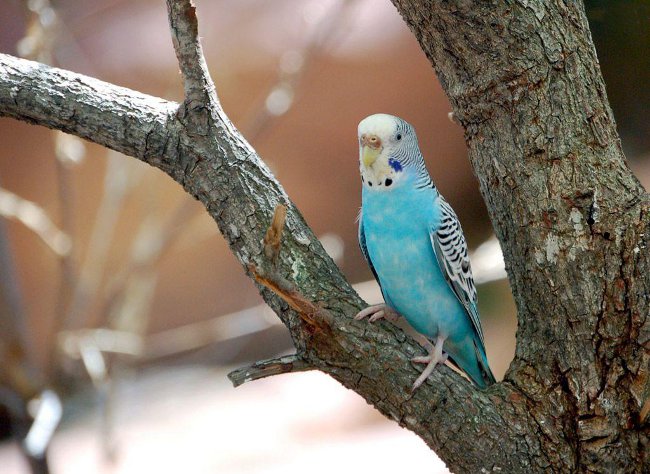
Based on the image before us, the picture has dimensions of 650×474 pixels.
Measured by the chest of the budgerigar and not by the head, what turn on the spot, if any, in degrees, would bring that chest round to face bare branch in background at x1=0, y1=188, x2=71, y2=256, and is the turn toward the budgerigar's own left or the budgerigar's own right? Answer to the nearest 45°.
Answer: approximately 90° to the budgerigar's own right

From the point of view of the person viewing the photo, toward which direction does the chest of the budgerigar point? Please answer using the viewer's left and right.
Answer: facing the viewer and to the left of the viewer

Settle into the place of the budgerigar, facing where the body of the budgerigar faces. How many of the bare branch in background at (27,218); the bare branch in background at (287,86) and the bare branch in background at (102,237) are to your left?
0

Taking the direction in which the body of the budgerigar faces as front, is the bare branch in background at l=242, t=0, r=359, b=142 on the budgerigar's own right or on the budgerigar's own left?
on the budgerigar's own right

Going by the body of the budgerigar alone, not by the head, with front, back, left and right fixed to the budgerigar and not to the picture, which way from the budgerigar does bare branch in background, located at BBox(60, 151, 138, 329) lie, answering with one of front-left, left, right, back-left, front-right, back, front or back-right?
right

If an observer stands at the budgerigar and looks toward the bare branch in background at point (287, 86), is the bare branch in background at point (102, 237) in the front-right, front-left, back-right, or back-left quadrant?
front-left
